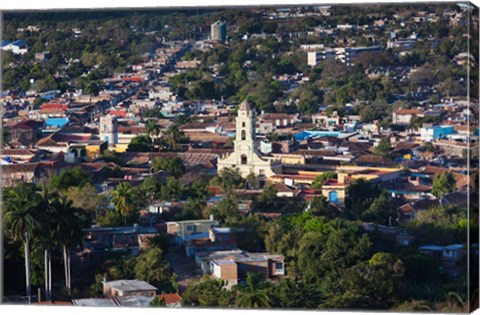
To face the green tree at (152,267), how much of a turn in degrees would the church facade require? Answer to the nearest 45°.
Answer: approximately 45° to its right

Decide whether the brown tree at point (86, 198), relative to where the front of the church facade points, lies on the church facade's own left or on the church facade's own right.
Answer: on the church facade's own right

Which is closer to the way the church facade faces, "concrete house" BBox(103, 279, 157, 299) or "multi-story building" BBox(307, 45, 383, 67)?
the concrete house

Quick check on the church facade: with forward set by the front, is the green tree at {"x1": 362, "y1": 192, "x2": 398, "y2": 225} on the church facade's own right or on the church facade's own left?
on the church facade's own left

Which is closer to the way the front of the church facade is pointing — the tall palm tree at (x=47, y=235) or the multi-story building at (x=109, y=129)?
the tall palm tree

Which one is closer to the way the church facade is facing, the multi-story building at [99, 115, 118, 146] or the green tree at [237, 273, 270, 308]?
the green tree

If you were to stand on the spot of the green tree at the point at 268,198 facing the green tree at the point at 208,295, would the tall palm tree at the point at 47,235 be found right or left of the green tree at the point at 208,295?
right

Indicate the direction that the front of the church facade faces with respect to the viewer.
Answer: facing the viewer

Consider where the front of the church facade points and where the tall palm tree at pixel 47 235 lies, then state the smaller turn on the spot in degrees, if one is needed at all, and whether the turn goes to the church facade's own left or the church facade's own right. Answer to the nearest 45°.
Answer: approximately 45° to the church facade's own right

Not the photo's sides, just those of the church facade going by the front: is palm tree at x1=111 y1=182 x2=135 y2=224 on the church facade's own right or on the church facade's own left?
on the church facade's own right

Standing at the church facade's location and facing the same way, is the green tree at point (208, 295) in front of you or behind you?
in front

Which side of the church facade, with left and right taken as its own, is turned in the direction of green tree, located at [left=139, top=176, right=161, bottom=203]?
front

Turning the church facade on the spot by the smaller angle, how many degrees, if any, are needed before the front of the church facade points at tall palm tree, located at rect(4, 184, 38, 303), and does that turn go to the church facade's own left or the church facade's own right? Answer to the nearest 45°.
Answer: approximately 45° to the church facade's own right

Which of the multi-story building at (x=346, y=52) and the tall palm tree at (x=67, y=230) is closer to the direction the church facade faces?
the tall palm tree

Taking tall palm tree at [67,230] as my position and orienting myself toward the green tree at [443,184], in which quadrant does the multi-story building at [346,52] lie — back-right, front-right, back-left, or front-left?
front-left
